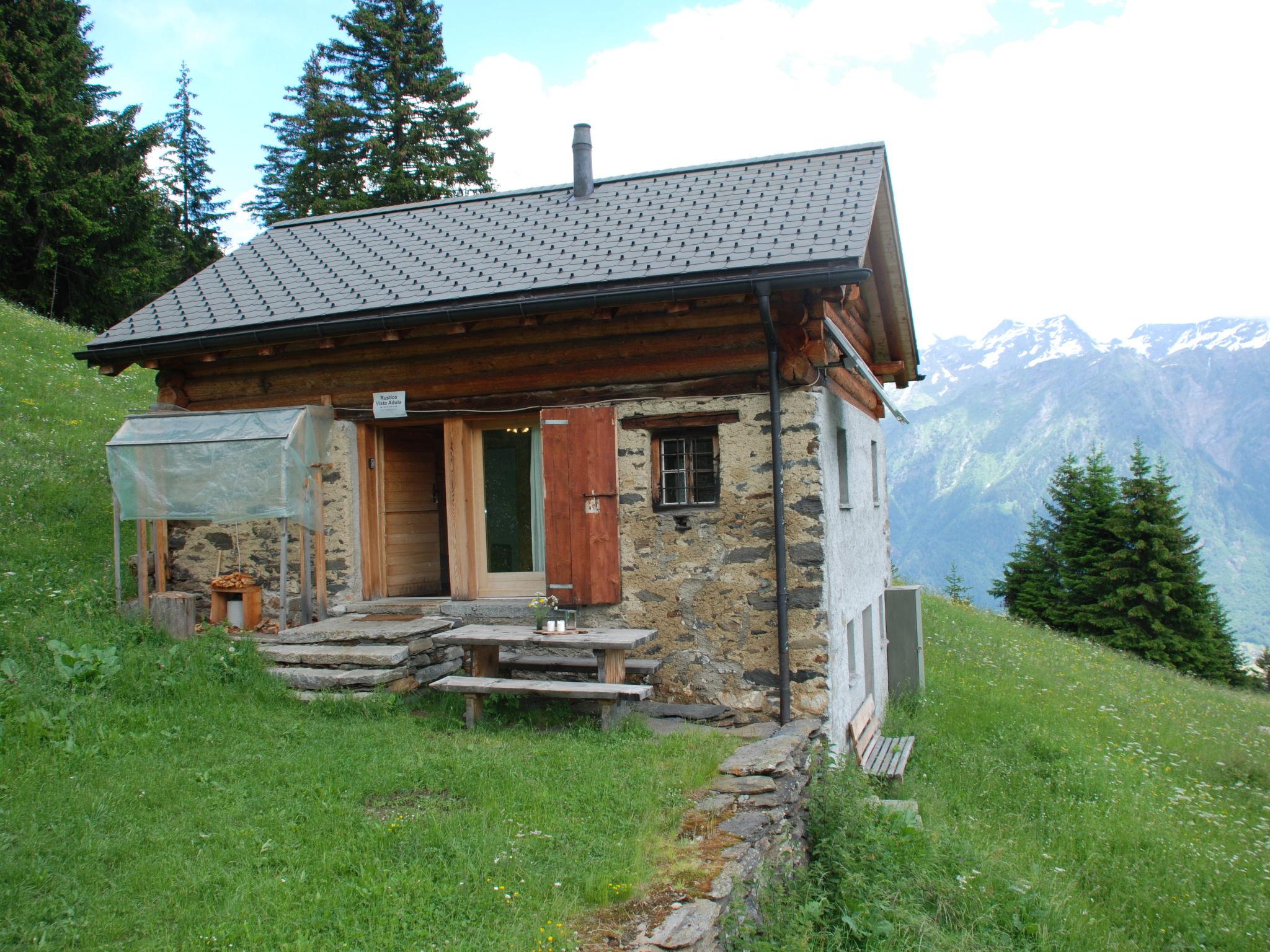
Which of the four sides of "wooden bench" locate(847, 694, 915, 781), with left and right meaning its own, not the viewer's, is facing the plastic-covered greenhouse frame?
back

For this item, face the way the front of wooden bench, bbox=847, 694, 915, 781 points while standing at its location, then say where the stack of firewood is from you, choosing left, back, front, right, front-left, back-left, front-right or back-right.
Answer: back

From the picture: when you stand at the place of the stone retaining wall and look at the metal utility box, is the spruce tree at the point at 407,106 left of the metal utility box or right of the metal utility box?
left

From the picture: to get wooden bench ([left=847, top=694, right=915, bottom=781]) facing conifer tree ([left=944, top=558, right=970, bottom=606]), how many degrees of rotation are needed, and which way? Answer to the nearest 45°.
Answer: approximately 90° to its left

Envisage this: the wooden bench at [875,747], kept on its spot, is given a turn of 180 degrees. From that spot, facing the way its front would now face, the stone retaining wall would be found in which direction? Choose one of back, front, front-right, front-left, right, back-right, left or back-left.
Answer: left

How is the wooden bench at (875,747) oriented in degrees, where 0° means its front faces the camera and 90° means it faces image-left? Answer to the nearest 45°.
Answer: approximately 270°

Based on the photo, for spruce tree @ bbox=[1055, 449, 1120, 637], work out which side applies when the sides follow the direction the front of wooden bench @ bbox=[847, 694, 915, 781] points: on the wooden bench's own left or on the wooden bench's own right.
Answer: on the wooden bench's own left

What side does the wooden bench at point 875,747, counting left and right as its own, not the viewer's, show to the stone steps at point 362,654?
back

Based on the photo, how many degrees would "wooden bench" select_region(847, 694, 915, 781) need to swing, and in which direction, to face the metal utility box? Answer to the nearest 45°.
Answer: approximately 90° to its left

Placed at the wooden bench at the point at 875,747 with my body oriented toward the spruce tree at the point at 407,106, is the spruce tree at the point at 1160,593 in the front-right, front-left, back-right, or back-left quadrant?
front-right

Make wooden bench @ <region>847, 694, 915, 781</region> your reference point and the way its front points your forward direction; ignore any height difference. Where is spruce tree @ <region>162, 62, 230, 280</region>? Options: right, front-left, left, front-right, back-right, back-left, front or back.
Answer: back-left

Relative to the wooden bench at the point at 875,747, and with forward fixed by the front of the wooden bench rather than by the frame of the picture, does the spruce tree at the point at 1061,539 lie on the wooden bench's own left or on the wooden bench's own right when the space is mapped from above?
on the wooden bench's own left

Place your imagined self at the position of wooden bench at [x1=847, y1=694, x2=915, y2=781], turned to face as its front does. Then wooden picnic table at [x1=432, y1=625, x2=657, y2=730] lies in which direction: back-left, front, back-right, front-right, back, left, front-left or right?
back-right

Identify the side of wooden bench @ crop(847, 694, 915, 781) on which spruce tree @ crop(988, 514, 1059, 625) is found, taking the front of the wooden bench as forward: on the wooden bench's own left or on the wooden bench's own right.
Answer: on the wooden bench's own left
